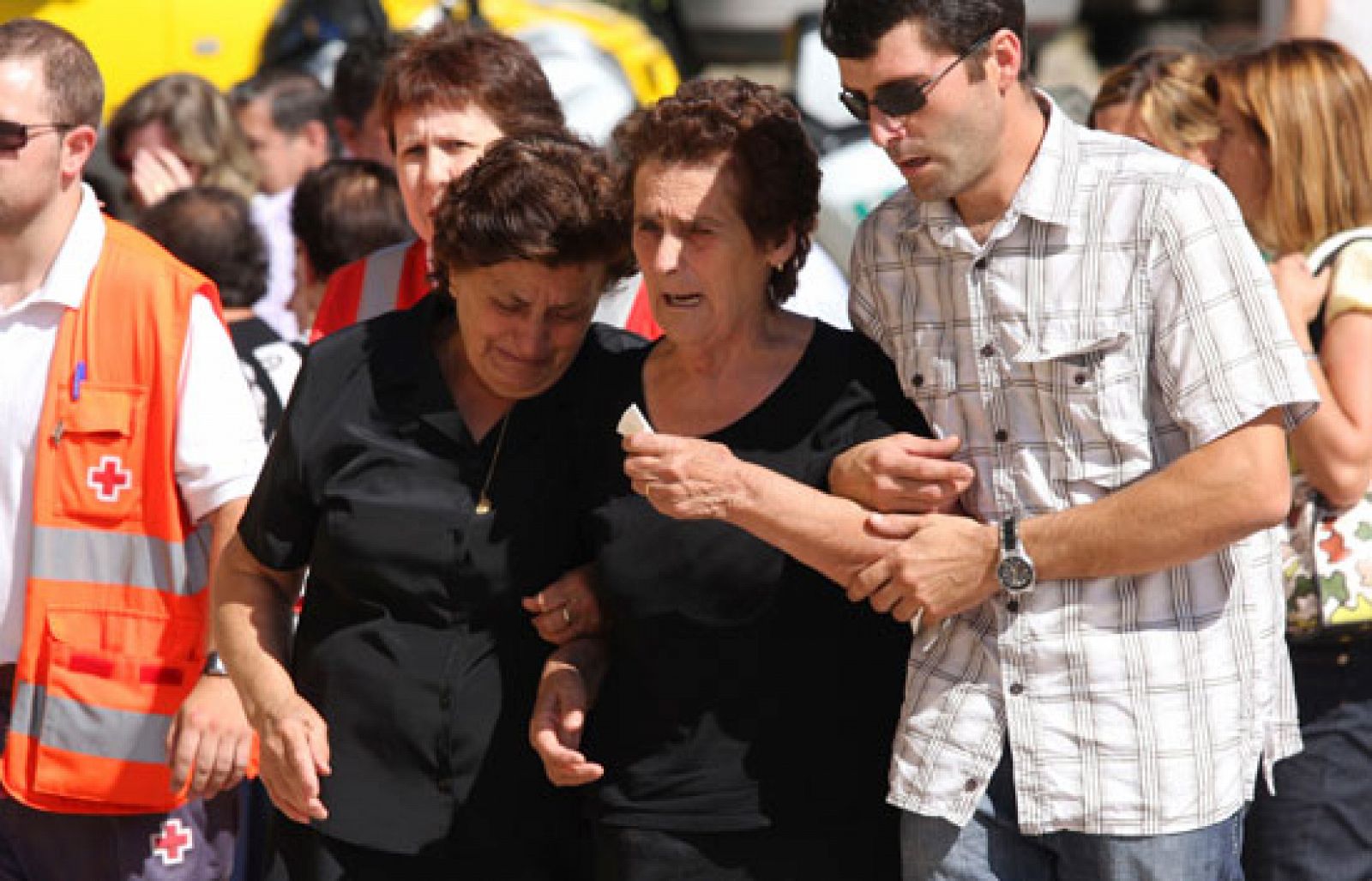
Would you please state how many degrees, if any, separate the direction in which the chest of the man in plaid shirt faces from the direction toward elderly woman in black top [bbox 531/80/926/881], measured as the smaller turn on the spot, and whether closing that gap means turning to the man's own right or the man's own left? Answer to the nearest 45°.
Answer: approximately 45° to the man's own right

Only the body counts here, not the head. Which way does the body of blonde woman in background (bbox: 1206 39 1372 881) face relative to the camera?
to the viewer's left

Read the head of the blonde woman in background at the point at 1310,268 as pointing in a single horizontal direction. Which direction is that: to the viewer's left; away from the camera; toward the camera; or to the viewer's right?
to the viewer's left

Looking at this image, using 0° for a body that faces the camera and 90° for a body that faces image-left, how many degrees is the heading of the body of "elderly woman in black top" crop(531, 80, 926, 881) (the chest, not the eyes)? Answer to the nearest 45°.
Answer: approximately 45°

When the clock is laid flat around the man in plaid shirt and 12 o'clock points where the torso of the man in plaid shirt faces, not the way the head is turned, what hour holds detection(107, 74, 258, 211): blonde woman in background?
The blonde woman in background is roughly at 3 o'clock from the man in plaid shirt.

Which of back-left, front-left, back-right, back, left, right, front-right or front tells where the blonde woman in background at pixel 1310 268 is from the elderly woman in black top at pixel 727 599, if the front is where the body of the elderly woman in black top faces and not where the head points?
back

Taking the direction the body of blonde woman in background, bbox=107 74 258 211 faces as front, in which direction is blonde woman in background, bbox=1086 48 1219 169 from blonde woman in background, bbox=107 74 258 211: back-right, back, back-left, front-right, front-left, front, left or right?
left

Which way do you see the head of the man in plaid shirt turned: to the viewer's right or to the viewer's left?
to the viewer's left

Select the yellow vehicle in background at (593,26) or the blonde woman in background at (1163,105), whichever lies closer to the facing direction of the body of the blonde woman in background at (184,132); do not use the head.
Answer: the blonde woman in background

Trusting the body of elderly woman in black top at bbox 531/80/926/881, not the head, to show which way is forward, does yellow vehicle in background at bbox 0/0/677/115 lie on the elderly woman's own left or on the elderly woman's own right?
on the elderly woman's own right

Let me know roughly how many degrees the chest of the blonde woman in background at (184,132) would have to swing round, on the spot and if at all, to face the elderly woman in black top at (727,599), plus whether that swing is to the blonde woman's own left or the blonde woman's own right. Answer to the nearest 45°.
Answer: approximately 45° to the blonde woman's own left

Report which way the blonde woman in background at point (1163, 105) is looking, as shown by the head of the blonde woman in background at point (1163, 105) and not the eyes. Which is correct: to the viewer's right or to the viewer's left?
to the viewer's left

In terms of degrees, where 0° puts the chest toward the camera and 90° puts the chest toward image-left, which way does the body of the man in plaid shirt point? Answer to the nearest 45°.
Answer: approximately 45°
